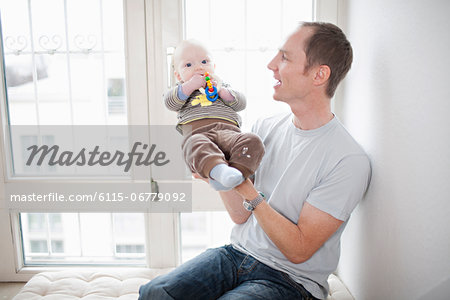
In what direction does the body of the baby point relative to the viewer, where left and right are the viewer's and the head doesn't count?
facing the viewer

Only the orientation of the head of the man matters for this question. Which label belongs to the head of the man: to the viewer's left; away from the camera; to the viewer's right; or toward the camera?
to the viewer's left

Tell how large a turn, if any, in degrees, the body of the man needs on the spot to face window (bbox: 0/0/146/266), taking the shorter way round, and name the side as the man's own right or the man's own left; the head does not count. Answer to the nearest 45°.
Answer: approximately 90° to the man's own right

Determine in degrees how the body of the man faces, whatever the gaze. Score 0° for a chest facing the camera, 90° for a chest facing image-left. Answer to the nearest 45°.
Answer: approximately 45°

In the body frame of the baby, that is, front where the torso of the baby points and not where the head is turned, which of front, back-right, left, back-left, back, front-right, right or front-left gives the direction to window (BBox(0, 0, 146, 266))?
back-right
